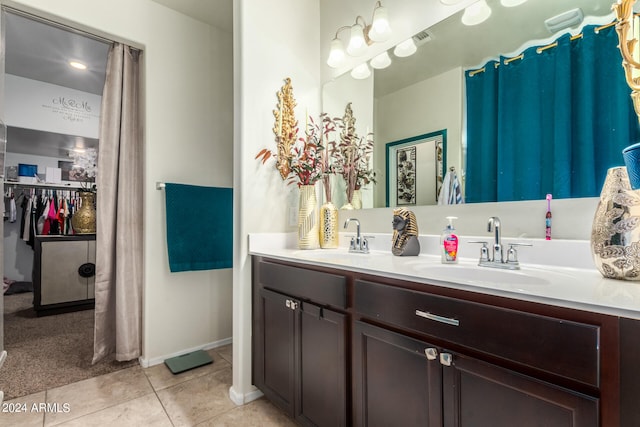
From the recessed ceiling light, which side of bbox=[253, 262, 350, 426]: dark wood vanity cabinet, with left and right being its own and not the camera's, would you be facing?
right

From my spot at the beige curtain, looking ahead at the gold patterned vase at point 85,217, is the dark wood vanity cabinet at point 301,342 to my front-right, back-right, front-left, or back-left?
back-right

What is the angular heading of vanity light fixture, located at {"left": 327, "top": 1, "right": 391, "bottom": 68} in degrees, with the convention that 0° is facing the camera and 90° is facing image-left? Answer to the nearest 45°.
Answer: approximately 45°

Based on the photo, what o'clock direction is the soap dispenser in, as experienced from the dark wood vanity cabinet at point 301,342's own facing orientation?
The soap dispenser is roughly at 8 o'clock from the dark wood vanity cabinet.

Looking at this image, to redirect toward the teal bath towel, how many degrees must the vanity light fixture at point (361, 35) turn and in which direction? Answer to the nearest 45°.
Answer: approximately 45° to its right

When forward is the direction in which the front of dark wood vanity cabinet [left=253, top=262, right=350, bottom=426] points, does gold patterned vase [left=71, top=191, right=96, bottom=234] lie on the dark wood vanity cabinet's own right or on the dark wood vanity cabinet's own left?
on the dark wood vanity cabinet's own right

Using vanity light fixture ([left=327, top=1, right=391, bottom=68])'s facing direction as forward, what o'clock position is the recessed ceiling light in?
The recessed ceiling light is roughly at 2 o'clock from the vanity light fixture.

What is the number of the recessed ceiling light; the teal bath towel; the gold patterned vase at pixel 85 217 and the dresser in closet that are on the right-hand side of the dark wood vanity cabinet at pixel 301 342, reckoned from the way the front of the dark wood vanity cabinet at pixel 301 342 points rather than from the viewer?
4
